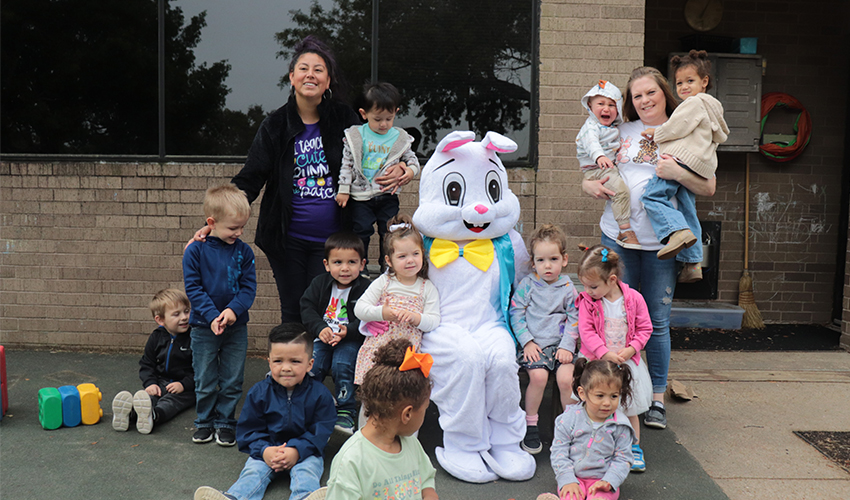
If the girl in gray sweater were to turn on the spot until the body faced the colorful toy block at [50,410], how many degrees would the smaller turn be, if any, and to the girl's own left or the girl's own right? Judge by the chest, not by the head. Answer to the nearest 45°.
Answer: approximately 90° to the girl's own right

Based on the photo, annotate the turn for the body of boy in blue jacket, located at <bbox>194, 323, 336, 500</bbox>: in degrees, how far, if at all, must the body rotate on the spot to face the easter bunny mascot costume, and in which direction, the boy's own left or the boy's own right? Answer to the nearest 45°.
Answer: approximately 90° to the boy's own left

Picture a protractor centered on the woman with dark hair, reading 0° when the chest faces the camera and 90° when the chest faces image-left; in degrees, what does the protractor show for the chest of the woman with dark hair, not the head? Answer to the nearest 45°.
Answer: approximately 0°

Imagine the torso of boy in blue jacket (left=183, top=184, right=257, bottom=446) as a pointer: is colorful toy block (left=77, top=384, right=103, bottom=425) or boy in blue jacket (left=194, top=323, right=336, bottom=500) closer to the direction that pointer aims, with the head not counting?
the boy in blue jacket

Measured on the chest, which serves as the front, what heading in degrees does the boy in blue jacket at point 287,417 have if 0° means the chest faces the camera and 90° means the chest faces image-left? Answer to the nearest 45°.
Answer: approximately 0°
